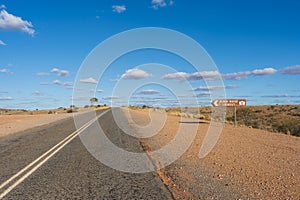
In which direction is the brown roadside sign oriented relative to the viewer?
toward the camera
